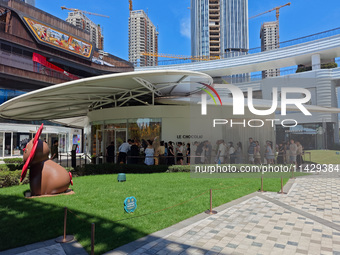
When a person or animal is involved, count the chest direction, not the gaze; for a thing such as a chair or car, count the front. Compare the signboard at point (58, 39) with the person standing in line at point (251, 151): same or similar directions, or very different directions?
very different directions

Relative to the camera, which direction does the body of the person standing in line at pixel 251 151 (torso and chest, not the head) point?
to the viewer's left

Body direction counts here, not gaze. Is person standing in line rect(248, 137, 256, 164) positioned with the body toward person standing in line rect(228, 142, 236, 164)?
yes

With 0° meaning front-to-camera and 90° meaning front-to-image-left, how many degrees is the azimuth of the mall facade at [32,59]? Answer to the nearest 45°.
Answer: approximately 315°

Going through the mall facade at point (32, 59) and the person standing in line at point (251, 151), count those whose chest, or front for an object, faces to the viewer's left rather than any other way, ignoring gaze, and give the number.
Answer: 1

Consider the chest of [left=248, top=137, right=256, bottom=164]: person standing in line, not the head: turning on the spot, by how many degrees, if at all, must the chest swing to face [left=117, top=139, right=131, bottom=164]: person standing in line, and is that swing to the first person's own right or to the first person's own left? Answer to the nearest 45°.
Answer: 0° — they already face them

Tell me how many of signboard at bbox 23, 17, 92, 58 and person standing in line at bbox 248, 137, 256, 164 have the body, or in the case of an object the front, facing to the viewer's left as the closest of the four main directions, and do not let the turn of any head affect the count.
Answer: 1
